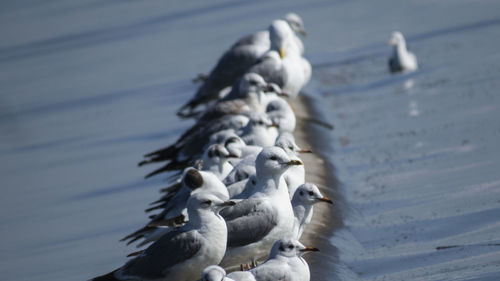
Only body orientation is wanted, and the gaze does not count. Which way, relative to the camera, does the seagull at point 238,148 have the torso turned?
to the viewer's right

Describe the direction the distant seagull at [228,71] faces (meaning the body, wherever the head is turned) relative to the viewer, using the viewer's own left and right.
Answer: facing to the right of the viewer

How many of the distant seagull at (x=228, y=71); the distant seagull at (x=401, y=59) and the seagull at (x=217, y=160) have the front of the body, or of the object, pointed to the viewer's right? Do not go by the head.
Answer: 2

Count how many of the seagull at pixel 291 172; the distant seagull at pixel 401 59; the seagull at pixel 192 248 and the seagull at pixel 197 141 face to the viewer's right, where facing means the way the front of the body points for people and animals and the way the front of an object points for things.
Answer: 3

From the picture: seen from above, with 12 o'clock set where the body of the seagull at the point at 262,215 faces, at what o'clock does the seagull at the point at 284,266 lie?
the seagull at the point at 284,266 is roughly at 3 o'clock from the seagull at the point at 262,215.

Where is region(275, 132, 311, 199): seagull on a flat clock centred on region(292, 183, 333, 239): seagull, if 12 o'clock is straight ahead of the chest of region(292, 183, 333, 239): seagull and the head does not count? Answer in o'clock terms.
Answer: region(275, 132, 311, 199): seagull is roughly at 9 o'clock from region(292, 183, 333, 239): seagull.

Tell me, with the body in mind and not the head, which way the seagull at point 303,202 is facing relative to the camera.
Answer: to the viewer's right

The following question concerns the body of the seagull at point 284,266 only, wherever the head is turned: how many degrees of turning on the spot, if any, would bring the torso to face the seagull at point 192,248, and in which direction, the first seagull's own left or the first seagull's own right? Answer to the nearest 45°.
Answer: approximately 135° to the first seagull's own left

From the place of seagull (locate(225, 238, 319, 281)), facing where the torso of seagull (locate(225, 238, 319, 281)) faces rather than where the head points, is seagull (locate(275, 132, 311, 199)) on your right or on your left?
on your left

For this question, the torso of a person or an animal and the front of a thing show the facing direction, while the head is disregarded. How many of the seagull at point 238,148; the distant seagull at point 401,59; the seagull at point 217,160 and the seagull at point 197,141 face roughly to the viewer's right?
3

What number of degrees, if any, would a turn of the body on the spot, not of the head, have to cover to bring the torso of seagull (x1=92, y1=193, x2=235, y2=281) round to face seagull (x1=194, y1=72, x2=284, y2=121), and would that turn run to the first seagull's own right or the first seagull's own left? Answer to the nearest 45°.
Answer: approximately 90° to the first seagull's own left

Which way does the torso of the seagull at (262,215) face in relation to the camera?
to the viewer's right

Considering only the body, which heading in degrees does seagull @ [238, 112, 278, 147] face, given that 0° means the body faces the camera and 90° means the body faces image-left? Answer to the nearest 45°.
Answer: approximately 315°
